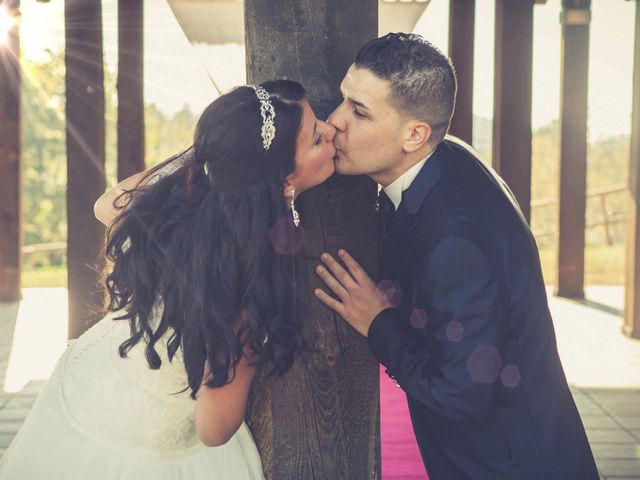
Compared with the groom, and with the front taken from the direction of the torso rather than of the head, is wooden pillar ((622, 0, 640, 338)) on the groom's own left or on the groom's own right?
on the groom's own right

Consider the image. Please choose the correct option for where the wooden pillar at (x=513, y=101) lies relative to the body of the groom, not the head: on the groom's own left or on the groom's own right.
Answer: on the groom's own right

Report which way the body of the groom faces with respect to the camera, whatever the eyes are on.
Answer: to the viewer's left

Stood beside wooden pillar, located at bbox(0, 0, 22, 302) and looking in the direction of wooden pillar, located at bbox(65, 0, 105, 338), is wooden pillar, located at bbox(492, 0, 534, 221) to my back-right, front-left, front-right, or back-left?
front-left
